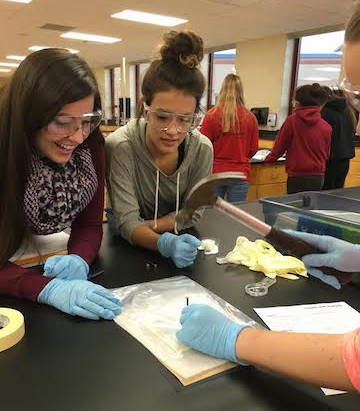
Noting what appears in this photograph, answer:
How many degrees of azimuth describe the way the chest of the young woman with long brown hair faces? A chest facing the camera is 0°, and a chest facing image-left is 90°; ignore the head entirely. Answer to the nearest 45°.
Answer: approximately 315°

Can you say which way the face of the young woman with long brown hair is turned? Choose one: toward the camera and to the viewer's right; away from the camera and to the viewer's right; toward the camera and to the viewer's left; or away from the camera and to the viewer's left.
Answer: toward the camera and to the viewer's right

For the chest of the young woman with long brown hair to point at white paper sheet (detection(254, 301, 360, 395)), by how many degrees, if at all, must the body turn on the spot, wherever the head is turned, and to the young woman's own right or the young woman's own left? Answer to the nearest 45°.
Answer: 0° — they already face it

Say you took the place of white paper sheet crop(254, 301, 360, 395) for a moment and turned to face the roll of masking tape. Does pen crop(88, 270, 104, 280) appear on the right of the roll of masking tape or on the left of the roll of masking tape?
right

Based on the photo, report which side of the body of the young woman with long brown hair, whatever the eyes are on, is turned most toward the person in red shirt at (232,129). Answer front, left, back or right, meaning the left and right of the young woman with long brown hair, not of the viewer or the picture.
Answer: left

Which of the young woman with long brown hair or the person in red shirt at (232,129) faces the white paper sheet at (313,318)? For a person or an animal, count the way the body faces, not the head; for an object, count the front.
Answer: the young woman with long brown hair
